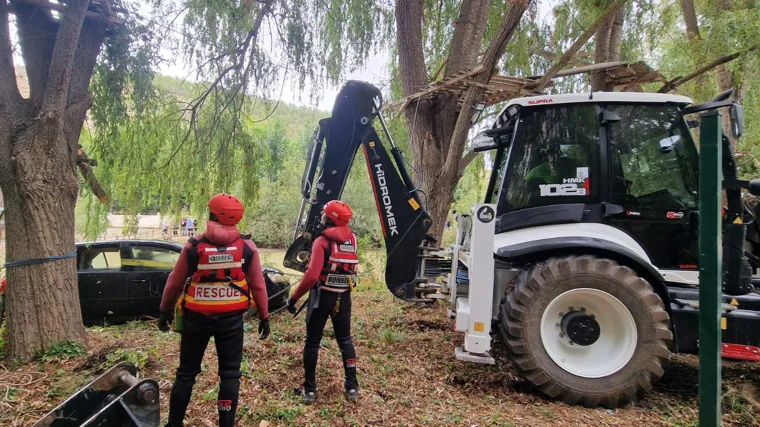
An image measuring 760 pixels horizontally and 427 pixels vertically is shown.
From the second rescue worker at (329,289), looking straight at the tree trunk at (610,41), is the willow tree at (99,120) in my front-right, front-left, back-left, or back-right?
back-left

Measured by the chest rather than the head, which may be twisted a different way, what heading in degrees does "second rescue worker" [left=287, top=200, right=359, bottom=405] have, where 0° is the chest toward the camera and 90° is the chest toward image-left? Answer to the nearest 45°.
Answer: approximately 135°

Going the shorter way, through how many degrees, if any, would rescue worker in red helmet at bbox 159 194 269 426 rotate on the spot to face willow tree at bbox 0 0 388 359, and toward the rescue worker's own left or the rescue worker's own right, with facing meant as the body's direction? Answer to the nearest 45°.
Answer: approximately 45° to the rescue worker's own left

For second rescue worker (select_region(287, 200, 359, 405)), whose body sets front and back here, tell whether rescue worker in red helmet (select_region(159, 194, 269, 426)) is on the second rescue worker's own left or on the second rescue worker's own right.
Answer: on the second rescue worker's own left

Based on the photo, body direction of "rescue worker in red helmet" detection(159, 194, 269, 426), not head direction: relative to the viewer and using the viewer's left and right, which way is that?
facing away from the viewer

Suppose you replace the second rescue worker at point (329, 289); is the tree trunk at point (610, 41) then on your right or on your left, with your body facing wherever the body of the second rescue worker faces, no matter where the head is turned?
on your right

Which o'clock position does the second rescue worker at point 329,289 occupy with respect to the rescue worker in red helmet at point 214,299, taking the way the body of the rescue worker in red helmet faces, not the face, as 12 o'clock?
The second rescue worker is roughly at 2 o'clock from the rescue worker in red helmet.

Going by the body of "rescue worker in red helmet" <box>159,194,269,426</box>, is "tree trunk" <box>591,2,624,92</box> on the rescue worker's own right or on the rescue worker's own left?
on the rescue worker's own right
